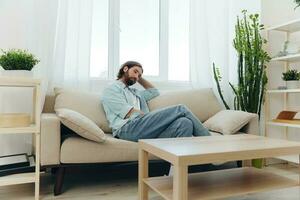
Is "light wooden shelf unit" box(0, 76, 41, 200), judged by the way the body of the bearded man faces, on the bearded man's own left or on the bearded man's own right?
on the bearded man's own right

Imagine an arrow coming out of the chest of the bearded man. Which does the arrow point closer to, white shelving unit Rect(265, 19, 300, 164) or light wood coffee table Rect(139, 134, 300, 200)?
the light wood coffee table

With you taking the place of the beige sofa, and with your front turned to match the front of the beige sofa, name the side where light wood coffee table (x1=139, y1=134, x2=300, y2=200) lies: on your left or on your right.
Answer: on your left

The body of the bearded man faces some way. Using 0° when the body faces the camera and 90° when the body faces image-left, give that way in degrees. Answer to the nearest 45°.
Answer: approximately 315°

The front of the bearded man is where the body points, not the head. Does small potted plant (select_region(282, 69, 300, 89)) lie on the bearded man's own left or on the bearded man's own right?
on the bearded man's own left
